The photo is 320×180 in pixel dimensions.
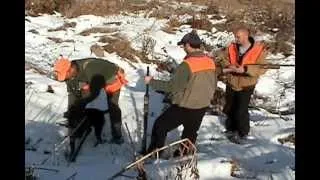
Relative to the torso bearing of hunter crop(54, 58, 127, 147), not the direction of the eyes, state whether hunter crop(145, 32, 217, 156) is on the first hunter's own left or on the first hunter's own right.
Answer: on the first hunter's own left

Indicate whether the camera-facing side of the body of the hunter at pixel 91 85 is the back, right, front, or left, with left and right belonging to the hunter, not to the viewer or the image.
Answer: left
